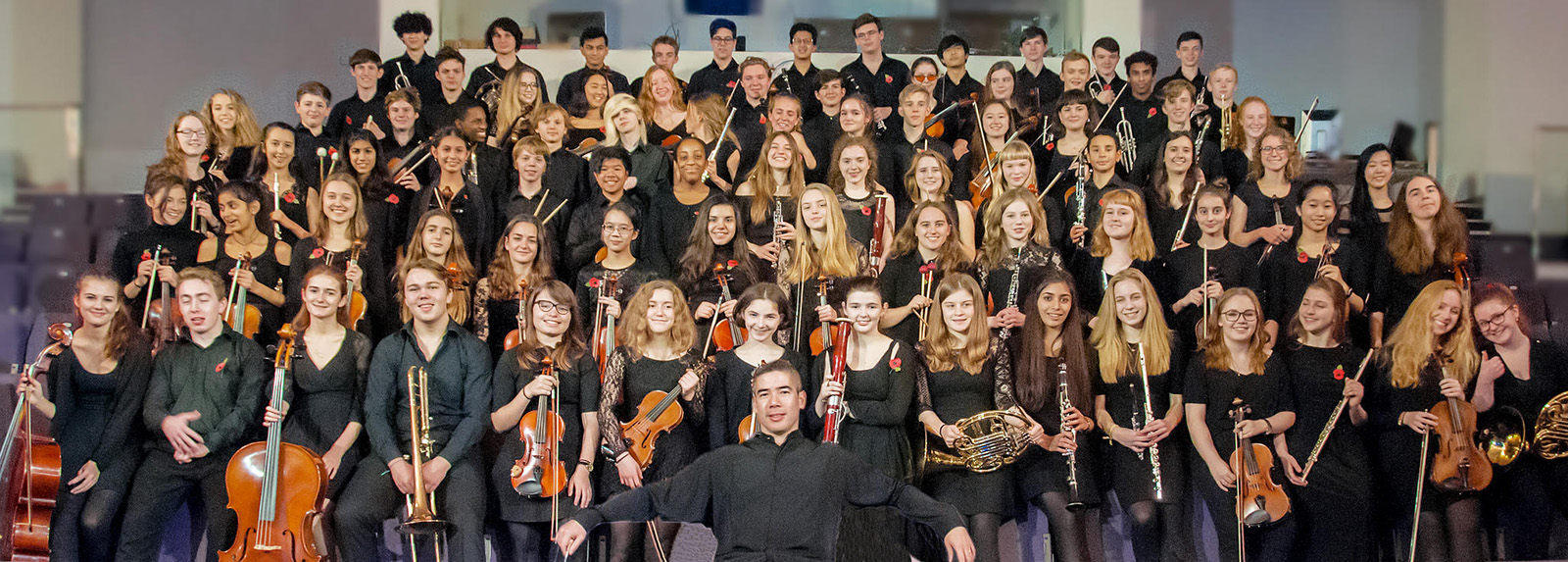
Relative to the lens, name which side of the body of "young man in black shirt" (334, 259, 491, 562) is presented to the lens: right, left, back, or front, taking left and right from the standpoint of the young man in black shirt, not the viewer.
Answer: front

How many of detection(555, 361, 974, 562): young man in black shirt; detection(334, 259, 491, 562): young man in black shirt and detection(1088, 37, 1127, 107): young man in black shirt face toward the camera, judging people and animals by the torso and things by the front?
3

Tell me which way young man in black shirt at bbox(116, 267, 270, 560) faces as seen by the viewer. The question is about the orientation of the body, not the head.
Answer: toward the camera

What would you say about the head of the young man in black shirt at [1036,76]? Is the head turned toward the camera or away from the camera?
toward the camera

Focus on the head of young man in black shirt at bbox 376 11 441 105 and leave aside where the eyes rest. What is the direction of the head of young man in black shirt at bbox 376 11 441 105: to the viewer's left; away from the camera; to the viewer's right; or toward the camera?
toward the camera

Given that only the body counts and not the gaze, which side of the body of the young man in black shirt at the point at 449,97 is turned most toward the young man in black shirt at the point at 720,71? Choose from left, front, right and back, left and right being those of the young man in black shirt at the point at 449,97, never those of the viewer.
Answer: left

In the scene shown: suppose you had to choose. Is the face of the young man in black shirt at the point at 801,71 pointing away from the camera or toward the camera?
toward the camera

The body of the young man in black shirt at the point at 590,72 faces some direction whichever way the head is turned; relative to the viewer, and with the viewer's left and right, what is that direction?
facing the viewer

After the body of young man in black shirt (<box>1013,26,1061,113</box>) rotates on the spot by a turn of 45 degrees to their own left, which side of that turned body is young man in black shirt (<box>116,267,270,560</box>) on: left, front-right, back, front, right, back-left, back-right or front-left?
right

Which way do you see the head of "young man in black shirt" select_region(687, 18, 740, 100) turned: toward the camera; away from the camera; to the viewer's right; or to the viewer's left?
toward the camera

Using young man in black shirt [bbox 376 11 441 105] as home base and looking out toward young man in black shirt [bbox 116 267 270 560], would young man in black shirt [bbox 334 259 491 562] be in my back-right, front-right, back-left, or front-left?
front-left

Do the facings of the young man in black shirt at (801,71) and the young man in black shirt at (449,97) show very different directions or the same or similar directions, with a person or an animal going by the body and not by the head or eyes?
same or similar directions
